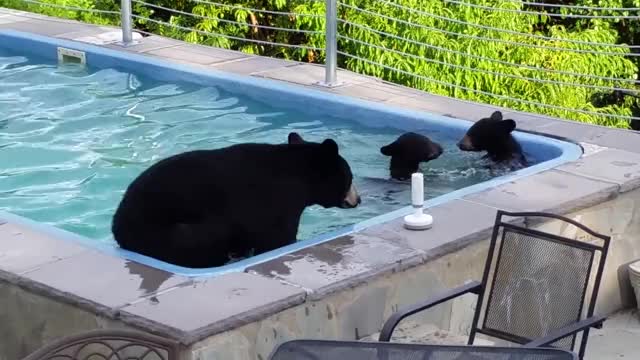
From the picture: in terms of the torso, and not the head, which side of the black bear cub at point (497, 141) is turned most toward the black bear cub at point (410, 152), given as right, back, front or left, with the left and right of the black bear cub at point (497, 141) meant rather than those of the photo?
front

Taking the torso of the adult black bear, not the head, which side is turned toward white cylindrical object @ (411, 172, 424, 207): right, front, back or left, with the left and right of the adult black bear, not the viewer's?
front

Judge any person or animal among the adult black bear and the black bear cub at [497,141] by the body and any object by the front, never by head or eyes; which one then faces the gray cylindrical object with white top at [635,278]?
the adult black bear

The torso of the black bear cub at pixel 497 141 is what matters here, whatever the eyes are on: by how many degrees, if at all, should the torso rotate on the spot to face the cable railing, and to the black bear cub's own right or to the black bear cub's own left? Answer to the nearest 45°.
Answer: approximately 90° to the black bear cub's own right

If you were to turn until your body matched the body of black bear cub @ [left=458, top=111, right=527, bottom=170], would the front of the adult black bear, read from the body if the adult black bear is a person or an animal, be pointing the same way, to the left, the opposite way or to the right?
the opposite way

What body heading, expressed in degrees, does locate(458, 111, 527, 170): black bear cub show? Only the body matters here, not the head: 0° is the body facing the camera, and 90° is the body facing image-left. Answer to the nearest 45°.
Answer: approximately 90°

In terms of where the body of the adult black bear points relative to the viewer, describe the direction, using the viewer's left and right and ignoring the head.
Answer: facing to the right of the viewer

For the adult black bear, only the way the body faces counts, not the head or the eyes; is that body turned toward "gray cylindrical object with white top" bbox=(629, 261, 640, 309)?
yes
